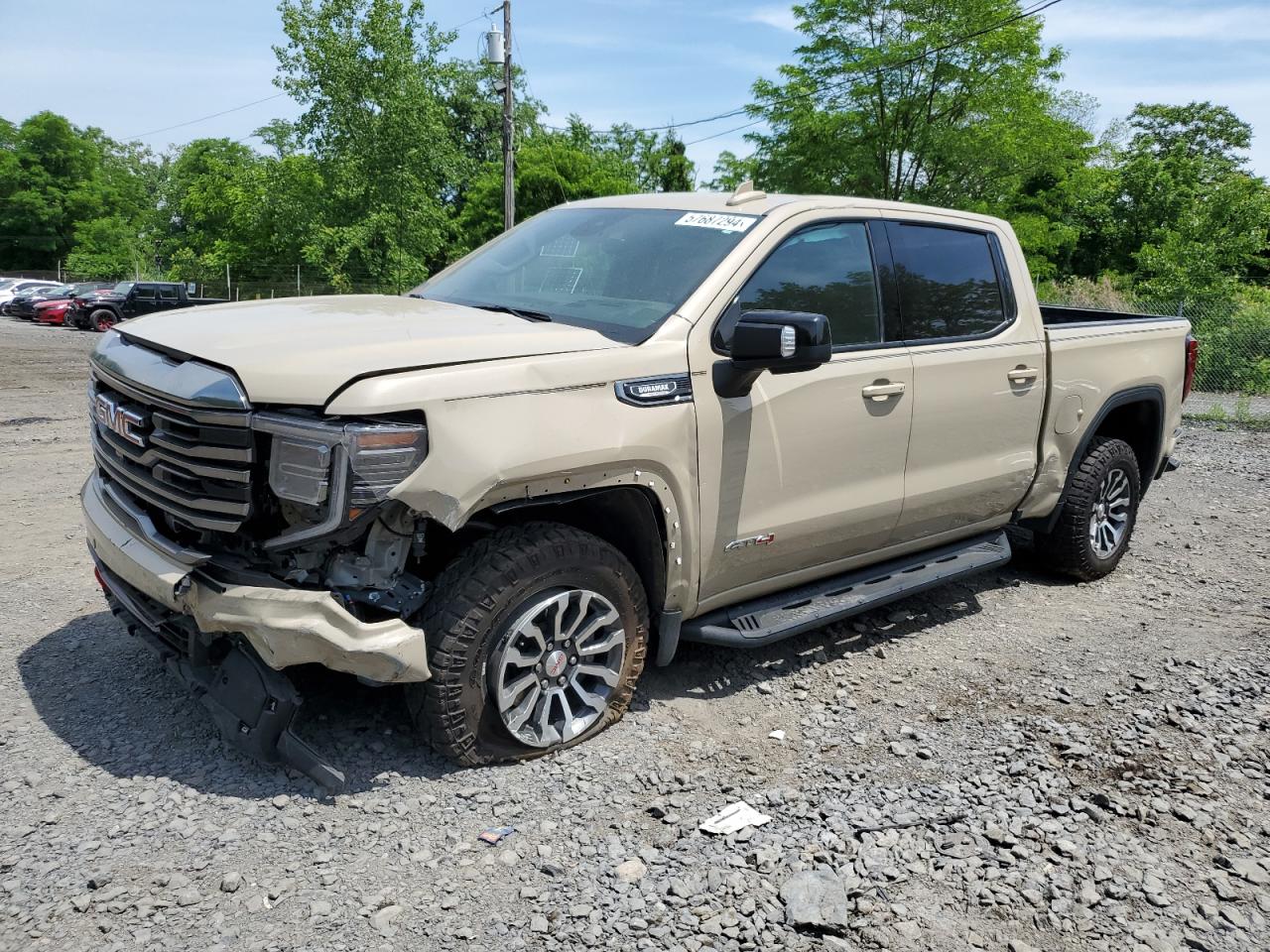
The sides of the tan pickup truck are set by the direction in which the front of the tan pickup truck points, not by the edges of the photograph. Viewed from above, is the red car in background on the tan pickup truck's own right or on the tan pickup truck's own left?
on the tan pickup truck's own right

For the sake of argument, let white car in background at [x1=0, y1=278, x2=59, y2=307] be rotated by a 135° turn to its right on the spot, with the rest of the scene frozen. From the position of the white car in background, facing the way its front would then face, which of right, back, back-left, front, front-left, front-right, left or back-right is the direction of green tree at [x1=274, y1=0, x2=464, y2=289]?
back-right

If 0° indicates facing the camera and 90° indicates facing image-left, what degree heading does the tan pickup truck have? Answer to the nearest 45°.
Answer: approximately 45°

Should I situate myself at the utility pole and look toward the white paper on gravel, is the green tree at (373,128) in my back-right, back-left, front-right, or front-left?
back-right

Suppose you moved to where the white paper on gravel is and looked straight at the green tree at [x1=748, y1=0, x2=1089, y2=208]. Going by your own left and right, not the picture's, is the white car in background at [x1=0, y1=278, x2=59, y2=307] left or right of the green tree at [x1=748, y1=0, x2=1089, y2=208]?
left

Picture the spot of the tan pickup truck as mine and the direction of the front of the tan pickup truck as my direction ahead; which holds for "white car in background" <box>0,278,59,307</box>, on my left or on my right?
on my right

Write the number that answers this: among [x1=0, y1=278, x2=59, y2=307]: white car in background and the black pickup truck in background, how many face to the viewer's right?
0

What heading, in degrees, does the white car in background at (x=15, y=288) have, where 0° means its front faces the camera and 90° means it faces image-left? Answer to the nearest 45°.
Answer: approximately 45°
